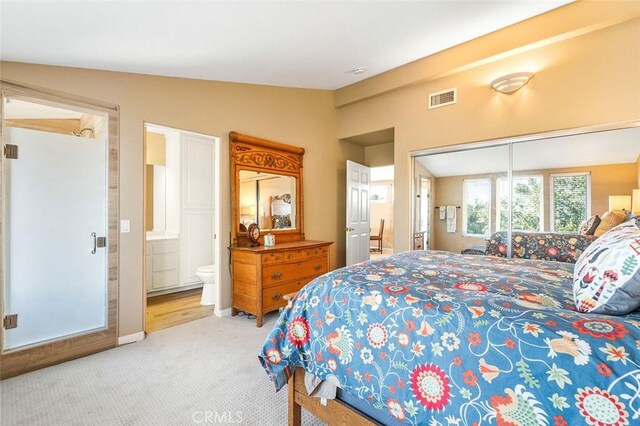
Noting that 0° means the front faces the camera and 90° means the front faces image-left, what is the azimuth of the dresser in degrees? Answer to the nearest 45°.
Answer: approximately 315°

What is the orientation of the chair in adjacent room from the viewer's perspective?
to the viewer's left

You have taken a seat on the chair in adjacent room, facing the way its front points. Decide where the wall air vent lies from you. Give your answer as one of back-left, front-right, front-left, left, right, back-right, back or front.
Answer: left

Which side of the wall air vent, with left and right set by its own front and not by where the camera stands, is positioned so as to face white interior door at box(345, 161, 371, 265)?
right

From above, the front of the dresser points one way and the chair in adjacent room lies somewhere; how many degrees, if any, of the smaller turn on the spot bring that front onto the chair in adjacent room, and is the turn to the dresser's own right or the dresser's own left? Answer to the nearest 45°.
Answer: approximately 90° to the dresser's own left

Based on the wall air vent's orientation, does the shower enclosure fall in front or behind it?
in front

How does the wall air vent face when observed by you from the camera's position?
facing the viewer and to the left of the viewer

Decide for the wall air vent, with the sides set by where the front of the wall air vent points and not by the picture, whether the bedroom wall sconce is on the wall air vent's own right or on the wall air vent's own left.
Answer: on the wall air vent's own left

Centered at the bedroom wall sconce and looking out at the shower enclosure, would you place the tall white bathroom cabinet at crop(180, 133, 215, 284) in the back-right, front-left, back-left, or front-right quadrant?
front-right

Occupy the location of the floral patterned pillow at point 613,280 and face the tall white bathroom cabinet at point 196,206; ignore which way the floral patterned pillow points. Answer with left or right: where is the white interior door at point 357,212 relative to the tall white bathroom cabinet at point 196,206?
right

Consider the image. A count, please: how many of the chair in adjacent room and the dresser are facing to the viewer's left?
1
